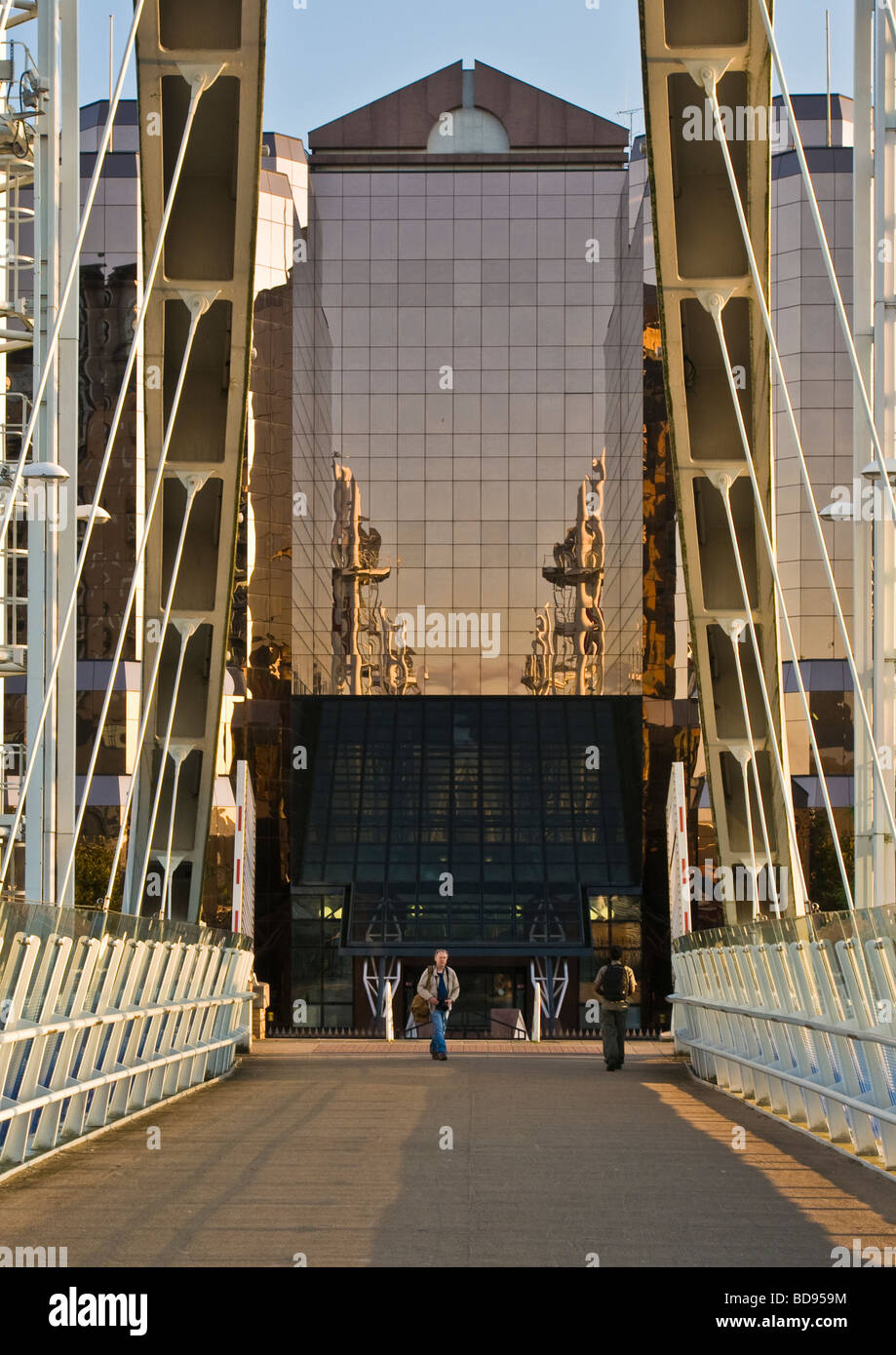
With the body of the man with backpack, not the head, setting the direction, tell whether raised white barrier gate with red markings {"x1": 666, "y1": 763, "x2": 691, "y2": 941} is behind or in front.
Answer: in front

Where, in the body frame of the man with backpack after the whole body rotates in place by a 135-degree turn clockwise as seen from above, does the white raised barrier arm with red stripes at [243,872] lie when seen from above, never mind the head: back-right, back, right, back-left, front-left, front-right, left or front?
back

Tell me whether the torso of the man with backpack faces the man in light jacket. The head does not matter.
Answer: no

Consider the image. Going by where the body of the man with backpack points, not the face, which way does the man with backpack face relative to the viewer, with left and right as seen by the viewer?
facing away from the viewer
